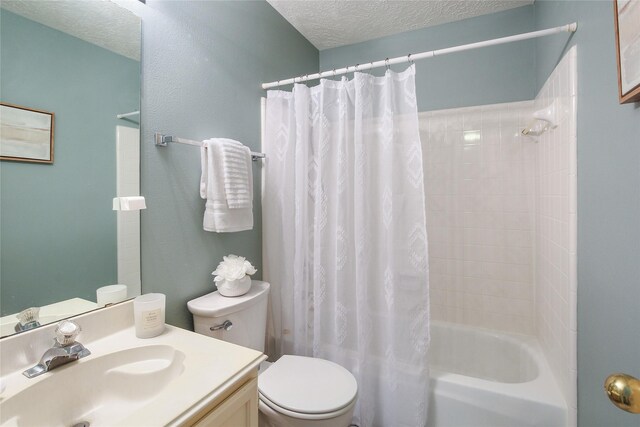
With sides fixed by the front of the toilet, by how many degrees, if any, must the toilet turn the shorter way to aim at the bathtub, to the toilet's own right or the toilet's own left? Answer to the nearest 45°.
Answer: approximately 45° to the toilet's own left

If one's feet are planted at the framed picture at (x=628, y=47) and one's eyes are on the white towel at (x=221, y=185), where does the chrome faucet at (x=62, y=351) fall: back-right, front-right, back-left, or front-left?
front-left

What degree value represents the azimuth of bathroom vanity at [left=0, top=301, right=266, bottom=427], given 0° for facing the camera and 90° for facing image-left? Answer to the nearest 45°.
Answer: approximately 315°

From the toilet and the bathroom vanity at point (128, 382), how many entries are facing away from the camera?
0

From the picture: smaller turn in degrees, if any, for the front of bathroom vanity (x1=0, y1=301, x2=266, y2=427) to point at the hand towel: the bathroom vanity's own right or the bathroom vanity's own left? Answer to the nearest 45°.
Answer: approximately 90° to the bathroom vanity's own left

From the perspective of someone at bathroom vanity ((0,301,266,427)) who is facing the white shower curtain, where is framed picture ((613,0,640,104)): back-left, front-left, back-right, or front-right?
front-right

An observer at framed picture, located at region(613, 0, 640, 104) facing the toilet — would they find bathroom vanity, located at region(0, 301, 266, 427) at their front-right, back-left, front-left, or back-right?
front-left

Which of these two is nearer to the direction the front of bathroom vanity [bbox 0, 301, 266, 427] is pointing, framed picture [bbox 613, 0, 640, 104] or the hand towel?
the framed picture

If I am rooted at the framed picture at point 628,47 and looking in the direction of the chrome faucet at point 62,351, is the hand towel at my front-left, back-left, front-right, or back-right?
front-right

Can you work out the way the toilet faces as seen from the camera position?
facing the viewer and to the right of the viewer

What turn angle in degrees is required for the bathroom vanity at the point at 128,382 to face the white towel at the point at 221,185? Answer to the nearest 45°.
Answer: approximately 90° to its left

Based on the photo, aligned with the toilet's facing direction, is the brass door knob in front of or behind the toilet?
in front

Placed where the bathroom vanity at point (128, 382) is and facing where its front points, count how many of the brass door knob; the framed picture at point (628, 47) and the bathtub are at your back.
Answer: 0

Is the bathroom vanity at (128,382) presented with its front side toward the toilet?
no
